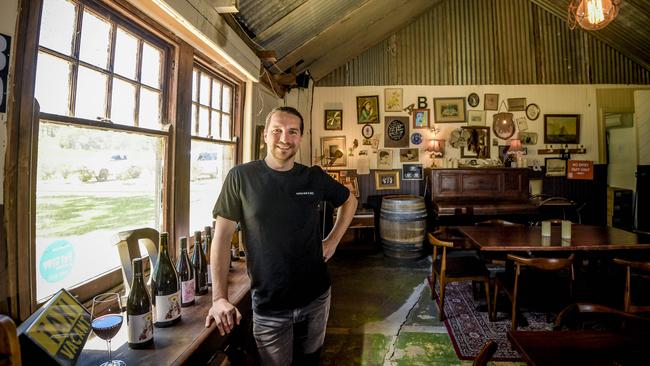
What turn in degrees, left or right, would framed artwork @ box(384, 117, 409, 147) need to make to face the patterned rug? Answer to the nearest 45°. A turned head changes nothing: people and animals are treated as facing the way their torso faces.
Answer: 0° — it already faces it

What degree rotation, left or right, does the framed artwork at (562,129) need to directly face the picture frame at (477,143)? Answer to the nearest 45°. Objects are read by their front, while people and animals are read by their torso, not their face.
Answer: approximately 45° to its right

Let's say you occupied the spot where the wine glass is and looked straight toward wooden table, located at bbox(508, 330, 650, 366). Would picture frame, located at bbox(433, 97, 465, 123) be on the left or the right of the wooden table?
left

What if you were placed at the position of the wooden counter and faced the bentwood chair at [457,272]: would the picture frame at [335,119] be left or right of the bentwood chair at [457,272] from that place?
left

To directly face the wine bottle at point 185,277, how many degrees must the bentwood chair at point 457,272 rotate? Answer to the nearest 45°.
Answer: approximately 135° to its right

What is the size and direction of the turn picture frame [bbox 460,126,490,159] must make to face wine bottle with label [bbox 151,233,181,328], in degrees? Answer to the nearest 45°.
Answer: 0° — it already faces it

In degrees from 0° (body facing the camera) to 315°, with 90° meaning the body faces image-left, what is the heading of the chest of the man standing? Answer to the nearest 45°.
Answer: approximately 0°

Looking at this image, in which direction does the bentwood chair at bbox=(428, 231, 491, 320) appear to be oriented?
to the viewer's right
